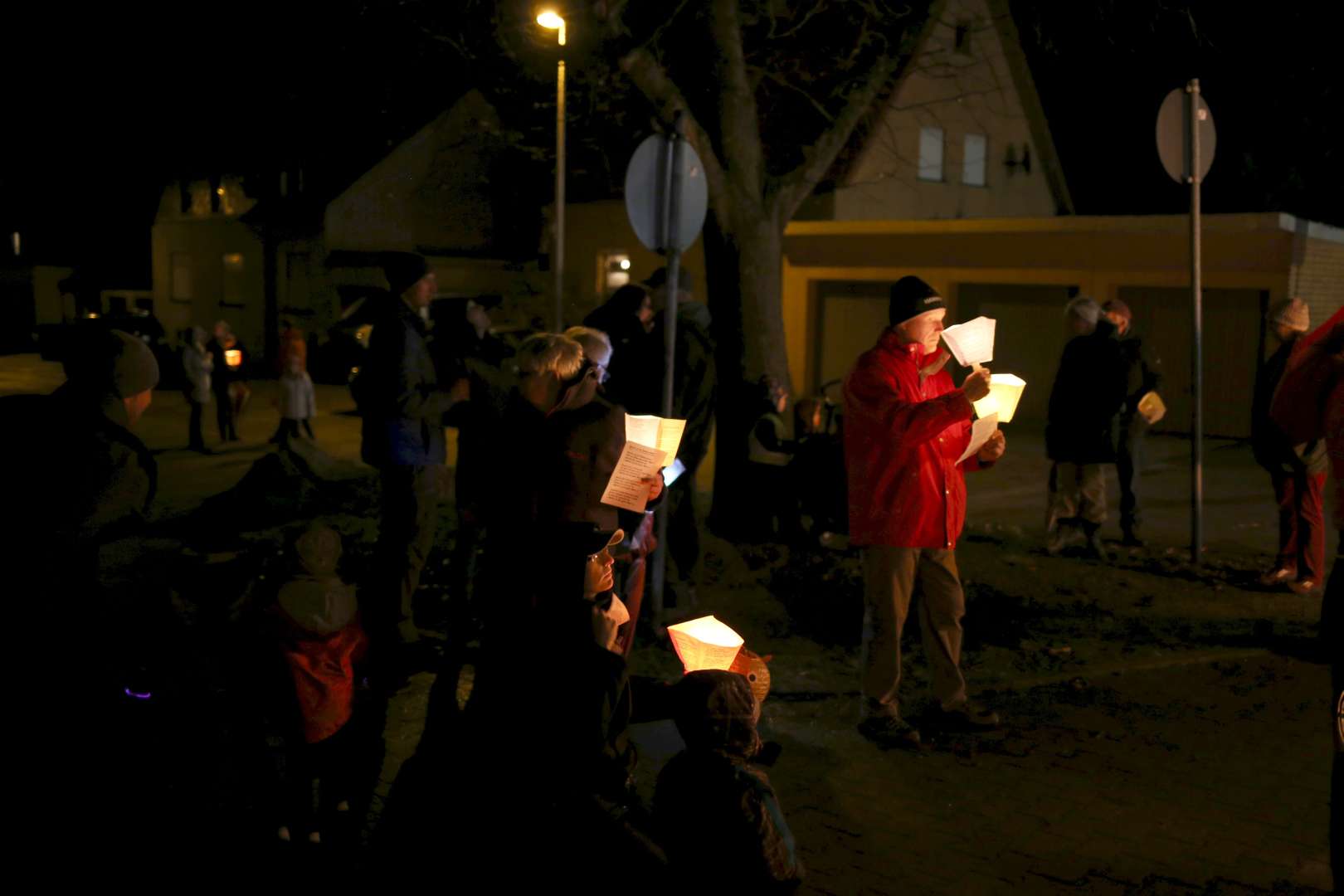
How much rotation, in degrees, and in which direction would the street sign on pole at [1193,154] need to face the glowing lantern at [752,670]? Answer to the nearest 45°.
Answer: approximately 135° to its left

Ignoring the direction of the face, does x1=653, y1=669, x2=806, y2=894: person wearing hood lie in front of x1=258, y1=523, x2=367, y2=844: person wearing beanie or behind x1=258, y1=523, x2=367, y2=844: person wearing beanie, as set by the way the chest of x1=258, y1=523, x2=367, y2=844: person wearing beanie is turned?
behind

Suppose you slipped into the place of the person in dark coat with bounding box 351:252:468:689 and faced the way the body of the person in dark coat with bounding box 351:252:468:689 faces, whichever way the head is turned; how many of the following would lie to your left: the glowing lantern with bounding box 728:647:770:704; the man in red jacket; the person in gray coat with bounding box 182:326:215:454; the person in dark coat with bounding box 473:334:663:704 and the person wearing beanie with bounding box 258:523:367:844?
1

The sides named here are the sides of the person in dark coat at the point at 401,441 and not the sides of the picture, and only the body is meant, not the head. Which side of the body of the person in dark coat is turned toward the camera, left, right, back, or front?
right

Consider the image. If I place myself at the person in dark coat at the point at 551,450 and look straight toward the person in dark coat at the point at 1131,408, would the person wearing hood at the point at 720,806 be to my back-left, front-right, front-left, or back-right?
back-right

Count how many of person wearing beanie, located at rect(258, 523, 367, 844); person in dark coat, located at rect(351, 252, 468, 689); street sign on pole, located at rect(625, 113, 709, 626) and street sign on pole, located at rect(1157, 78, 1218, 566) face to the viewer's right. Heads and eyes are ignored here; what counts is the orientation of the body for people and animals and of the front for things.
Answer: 1

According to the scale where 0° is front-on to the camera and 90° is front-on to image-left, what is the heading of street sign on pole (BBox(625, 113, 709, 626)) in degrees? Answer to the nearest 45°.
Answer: approximately 135°

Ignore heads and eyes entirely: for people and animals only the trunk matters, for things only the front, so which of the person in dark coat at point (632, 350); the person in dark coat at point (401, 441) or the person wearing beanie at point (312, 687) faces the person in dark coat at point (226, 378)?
the person wearing beanie

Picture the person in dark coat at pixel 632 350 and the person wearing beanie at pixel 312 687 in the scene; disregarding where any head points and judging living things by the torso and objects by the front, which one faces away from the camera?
the person wearing beanie

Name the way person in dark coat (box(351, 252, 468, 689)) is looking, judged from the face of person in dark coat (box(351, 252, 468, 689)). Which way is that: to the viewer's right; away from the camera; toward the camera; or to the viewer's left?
to the viewer's right

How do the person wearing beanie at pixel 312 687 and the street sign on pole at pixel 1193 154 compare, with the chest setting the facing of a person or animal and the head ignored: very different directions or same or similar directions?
same or similar directions

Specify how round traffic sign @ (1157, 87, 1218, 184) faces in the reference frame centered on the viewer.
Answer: facing away from the viewer and to the left of the viewer
